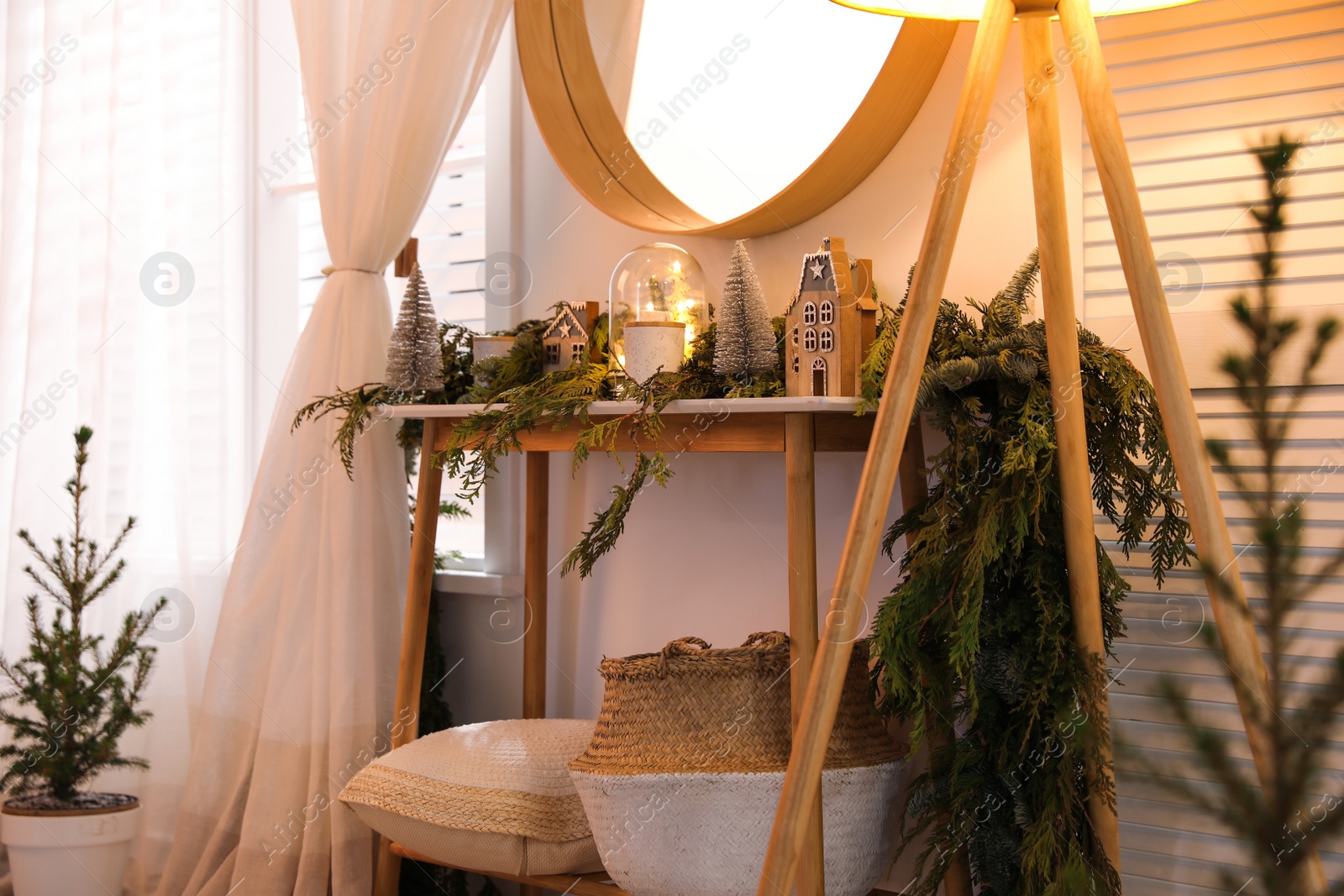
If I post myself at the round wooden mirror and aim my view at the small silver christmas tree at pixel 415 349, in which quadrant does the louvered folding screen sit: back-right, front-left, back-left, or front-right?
back-left

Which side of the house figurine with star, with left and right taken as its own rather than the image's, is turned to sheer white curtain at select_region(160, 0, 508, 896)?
right

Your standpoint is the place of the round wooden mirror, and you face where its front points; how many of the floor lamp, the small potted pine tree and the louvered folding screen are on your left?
2

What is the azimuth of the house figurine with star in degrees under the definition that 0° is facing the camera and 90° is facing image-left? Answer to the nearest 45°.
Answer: approximately 45°

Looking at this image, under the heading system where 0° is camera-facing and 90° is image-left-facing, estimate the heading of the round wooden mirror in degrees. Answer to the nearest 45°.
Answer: approximately 45°
